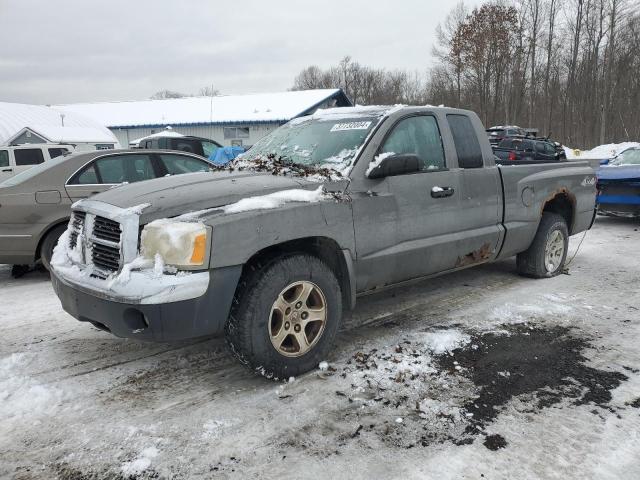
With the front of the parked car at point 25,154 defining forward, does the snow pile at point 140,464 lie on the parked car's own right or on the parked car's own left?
on the parked car's own left

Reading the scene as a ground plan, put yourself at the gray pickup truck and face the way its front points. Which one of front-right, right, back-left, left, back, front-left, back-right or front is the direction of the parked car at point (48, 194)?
right

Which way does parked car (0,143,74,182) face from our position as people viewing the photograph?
facing to the left of the viewer

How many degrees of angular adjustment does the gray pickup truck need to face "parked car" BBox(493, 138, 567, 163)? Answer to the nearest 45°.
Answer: approximately 180°

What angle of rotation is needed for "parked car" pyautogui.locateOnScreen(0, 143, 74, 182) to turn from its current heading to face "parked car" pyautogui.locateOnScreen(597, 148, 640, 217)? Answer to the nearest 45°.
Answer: approximately 135° to its left

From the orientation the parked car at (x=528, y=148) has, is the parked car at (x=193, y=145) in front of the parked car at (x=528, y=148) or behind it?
behind

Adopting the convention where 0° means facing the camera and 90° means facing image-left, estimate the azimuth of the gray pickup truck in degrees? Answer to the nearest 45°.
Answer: approximately 45°

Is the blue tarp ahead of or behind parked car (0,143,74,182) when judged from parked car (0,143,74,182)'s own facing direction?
behind

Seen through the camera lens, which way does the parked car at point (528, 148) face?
facing away from the viewer and to the right of the viewer

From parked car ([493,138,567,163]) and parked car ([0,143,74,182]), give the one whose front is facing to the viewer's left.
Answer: parked car ([0,143,74,182])

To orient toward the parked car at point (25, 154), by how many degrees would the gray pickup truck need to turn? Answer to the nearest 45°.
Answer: approximately 90° to its right
